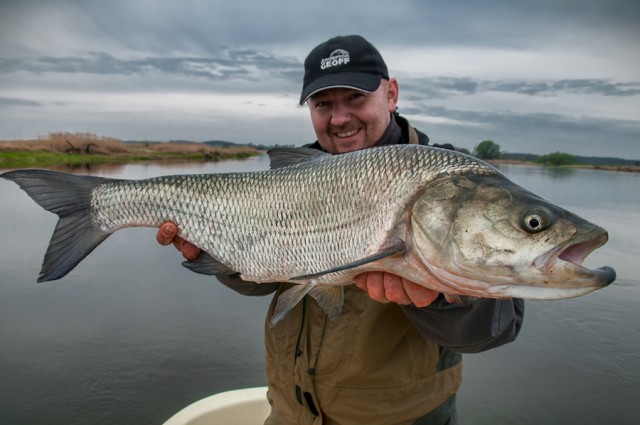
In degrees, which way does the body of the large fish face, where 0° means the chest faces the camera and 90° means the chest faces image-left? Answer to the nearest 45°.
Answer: approximately 270°
